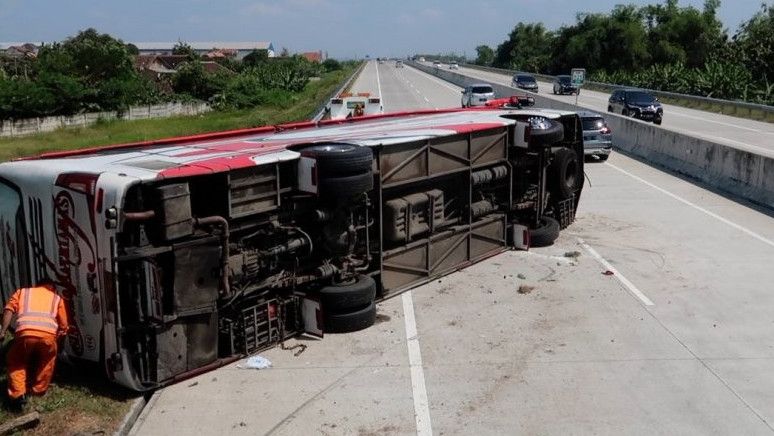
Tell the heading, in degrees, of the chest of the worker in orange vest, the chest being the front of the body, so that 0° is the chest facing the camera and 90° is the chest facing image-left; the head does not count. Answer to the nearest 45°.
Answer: approximately 180°

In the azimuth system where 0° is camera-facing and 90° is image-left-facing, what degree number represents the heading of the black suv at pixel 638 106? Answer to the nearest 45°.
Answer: approximately 315°

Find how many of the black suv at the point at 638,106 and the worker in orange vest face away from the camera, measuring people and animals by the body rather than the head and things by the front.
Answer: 1

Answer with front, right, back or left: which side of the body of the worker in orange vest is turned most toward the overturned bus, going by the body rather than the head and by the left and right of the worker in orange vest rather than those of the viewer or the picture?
right

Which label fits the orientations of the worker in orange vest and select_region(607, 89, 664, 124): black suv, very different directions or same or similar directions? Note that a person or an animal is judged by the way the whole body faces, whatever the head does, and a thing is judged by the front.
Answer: very different directions

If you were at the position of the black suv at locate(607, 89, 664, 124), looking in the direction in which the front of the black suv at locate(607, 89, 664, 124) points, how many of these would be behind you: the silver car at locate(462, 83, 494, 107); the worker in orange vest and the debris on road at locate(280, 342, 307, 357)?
1

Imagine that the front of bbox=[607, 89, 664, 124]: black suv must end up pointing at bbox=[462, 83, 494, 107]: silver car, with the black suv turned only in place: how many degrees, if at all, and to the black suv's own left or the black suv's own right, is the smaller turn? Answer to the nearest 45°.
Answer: approximately 180°

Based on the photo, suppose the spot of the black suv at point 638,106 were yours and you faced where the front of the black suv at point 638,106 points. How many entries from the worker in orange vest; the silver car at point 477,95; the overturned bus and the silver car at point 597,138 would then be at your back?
1

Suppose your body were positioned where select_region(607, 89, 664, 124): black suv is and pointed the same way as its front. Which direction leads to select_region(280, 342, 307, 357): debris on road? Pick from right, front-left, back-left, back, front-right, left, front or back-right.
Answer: front-right

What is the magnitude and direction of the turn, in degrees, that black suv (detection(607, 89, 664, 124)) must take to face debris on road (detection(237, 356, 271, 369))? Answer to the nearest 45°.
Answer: approximately 45° to its right

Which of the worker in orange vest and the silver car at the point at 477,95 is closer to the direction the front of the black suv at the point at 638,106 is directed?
the worker in orange vest
